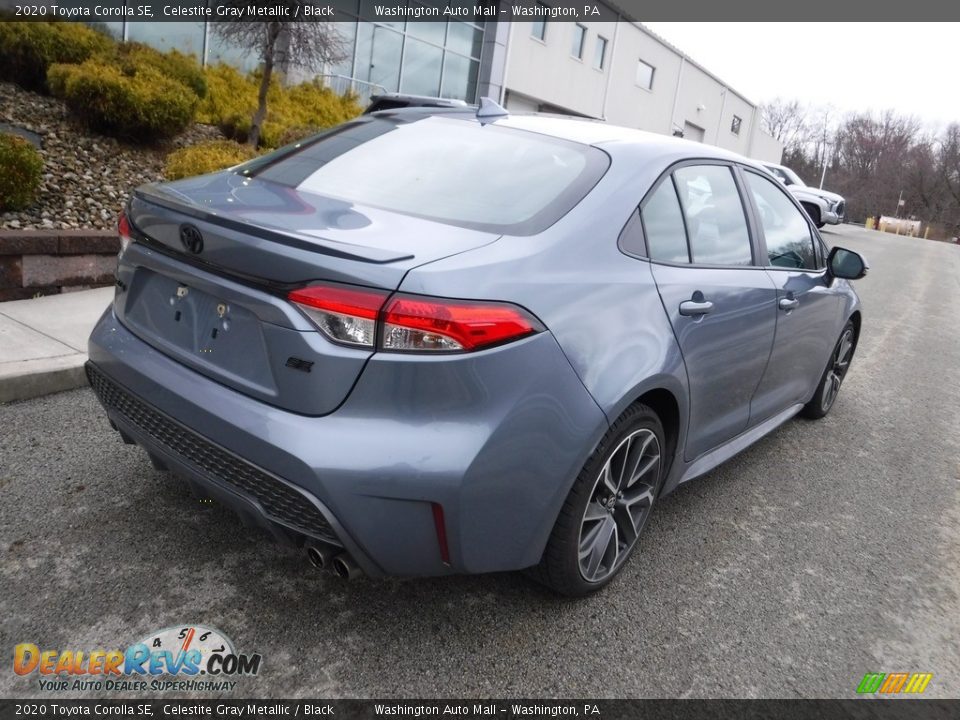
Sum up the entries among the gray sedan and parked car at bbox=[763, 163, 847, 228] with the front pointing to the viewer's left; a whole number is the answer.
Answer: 0

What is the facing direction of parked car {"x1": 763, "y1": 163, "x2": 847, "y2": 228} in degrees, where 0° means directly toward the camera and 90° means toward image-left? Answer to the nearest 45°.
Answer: approximately 315°

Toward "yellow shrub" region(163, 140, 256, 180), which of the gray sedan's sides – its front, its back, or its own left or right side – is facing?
left

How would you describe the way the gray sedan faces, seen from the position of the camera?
facing away from the viewer and to the right of the viewer

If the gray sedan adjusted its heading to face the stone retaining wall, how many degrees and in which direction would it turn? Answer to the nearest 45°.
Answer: approximately 90° to its left

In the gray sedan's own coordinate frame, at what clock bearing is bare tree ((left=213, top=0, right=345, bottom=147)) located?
The bare tree is roughly at 10 o'clock from the gray sedan.

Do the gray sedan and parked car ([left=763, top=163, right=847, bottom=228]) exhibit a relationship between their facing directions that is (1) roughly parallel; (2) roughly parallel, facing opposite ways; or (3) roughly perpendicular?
roughly perpendicular

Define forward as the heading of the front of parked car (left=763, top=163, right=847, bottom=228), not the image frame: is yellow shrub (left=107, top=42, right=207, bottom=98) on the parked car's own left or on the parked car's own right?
on the parked car's own right

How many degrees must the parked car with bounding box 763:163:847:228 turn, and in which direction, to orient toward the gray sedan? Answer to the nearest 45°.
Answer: approximately 45° to its right

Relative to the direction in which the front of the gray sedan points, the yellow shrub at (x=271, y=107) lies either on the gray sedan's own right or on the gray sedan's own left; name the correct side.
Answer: on the gray sedan's own left
